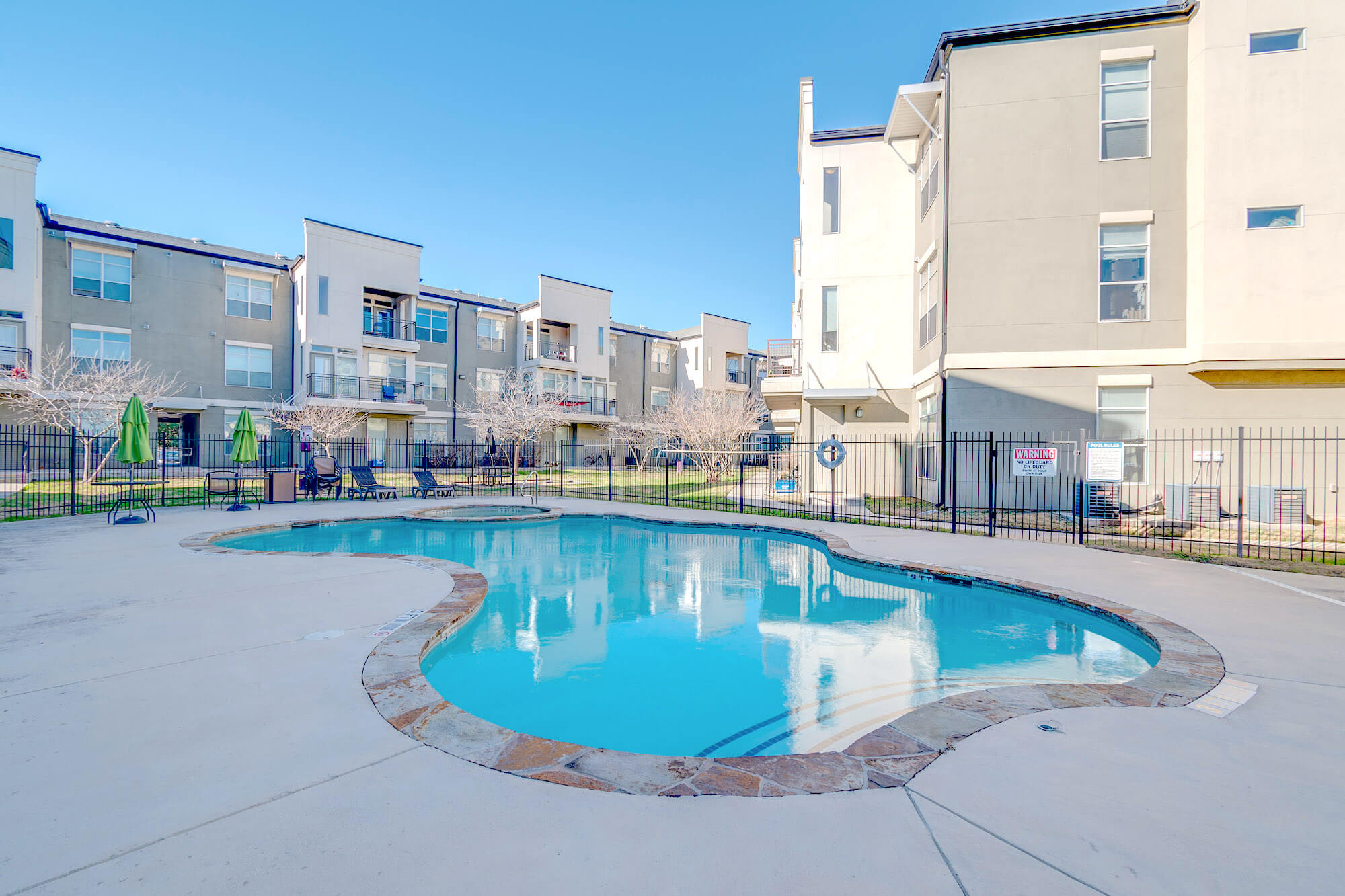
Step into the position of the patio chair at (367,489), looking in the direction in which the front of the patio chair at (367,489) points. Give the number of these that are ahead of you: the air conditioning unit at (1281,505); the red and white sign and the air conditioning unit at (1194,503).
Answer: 3

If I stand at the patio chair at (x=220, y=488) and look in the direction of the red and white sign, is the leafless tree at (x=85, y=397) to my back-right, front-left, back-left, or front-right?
back-left

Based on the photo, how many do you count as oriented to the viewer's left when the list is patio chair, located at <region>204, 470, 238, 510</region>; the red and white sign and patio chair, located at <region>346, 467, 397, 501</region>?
0

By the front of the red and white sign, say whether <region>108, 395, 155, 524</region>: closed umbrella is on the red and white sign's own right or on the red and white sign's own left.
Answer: on the red and white sign's own right

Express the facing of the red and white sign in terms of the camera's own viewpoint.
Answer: facing the viewer

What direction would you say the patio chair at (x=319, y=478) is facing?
toward the camera

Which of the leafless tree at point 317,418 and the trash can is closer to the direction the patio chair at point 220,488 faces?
the trash can

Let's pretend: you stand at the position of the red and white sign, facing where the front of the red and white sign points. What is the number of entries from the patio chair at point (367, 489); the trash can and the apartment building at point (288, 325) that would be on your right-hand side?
3

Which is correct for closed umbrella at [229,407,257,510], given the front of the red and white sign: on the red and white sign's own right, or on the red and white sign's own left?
on the red and white sign's own right

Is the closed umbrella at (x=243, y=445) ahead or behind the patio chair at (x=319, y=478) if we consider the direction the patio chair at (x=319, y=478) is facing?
ahead

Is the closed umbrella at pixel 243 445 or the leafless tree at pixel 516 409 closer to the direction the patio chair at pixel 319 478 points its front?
the closed umbrella

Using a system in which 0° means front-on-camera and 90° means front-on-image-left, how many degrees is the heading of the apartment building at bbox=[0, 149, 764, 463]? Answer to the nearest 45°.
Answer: approximately 315°

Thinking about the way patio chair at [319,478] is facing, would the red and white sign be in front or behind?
in front

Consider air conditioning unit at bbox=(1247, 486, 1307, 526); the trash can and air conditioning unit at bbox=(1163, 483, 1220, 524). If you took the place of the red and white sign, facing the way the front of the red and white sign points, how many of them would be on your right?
1
